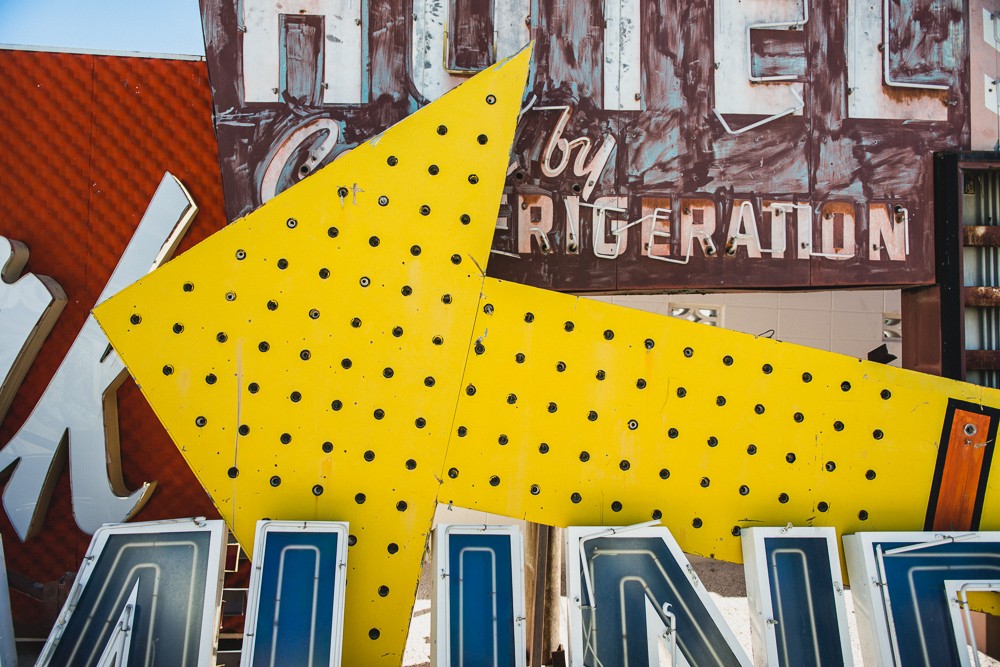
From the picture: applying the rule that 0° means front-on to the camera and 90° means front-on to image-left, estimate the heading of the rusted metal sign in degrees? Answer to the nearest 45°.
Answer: approximately 0°

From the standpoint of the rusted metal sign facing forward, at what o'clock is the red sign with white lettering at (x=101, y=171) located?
The red sign with white lettering is roughly at 3 o'clock from the rusted metal sign.

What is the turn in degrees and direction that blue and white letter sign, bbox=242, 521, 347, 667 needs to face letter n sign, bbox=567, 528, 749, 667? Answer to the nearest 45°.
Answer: approximately 90° to its left

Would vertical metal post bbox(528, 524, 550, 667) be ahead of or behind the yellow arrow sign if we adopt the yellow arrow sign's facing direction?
behind

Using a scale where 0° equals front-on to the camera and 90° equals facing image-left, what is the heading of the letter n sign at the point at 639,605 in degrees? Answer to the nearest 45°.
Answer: approximately 0°
